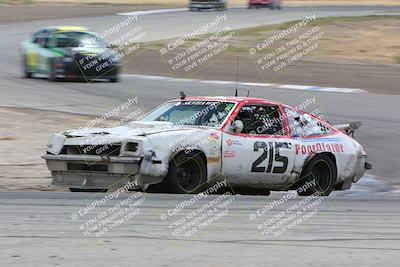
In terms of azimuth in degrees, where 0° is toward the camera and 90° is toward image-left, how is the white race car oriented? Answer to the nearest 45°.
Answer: approximately 45°

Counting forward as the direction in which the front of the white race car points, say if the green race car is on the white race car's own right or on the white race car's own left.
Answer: on the white race car's own right
